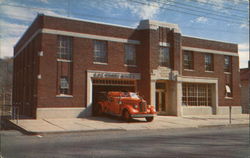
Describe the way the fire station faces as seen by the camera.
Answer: facing the viewer and to the right of the viewer

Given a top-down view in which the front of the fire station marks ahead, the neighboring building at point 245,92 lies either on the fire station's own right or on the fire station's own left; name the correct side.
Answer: on the fire station's own left
